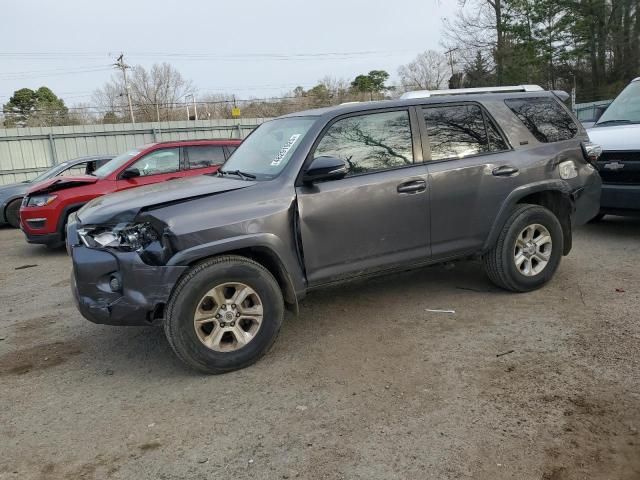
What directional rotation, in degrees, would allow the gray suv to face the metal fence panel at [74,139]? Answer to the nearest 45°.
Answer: approximately 90° to its right

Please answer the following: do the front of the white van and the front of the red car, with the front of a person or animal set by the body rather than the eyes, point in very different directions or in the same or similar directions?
same or similar directions

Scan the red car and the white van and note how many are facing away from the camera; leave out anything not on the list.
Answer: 0

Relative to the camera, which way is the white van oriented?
toward the camera

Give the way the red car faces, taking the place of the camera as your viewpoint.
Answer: facing the viewer and to the left of the viewer

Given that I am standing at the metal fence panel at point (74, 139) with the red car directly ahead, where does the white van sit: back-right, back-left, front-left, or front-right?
front-left

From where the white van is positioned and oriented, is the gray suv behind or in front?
in front

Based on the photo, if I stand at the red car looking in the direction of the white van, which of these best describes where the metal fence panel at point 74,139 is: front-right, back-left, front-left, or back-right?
back-left

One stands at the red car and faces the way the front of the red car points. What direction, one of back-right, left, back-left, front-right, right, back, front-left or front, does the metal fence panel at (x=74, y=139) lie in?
back-right

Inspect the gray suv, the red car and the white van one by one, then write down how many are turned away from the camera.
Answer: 0

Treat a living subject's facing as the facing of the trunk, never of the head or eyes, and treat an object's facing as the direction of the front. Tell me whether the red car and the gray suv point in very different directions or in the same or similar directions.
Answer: same or similar directions

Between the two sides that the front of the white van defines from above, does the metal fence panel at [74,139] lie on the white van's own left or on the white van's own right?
on the white van's own right

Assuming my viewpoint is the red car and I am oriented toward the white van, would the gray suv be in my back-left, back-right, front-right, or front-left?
front-right

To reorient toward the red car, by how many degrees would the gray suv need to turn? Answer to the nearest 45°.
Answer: approximately 90° to its right
